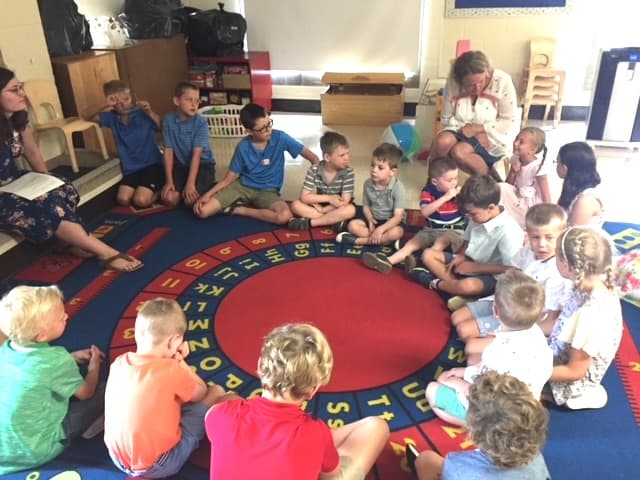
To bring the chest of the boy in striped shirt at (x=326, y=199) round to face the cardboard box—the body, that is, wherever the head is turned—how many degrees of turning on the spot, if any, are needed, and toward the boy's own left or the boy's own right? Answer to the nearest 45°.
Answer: approximately 180°

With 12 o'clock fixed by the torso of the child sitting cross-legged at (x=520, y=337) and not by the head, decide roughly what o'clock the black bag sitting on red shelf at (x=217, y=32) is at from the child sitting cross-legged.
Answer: The black bag sitting on red shelf is roughly at 12 o'clock from the child sitting cross-legged.

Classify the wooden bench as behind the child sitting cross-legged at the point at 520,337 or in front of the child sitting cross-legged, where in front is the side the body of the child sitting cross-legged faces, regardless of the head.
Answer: in front

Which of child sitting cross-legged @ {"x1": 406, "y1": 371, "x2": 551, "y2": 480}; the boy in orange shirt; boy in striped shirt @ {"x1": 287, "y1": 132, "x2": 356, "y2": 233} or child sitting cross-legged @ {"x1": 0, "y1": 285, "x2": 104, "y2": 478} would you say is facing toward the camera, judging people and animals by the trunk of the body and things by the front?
the boy in striped shirt

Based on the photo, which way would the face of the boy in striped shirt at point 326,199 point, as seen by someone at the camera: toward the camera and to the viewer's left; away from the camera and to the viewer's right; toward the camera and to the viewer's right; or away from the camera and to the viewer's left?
toward the camera and to the viewer's right

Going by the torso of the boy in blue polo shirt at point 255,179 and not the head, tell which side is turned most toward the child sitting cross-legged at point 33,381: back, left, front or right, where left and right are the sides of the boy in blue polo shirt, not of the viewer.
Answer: front

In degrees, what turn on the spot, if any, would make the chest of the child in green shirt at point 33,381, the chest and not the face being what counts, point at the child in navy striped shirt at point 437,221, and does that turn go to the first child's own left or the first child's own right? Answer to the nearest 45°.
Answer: approximately 45° to the first child's own right

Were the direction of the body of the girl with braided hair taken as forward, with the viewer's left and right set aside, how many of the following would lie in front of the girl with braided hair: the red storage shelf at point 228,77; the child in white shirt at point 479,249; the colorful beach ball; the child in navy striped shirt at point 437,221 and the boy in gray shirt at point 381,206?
5

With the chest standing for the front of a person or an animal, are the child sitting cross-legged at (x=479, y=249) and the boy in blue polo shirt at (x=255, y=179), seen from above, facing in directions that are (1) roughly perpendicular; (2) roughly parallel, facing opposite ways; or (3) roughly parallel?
roughly perpendicular

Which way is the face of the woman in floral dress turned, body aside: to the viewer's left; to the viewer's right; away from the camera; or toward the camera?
to the viewer's right

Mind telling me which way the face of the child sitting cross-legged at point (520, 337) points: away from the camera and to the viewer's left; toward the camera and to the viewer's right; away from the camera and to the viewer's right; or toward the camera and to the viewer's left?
away from the camera and to the viewer's left

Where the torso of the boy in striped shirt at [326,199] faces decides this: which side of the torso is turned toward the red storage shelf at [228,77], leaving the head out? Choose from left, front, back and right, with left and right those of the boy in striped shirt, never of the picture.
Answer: back

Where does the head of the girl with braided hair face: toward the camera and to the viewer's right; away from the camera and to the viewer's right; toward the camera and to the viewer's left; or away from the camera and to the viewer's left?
away from the camera and to the viewer's left

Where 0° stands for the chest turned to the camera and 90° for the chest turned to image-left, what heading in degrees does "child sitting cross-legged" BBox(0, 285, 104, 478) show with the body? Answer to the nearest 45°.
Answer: approximately 225°
